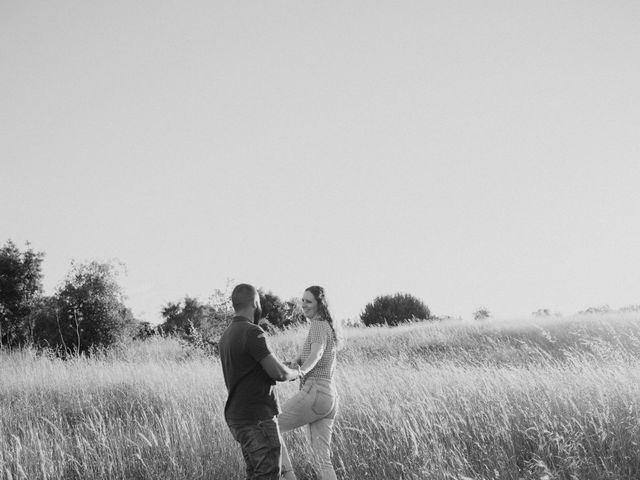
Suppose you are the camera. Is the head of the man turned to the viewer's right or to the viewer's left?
to the viewer's right

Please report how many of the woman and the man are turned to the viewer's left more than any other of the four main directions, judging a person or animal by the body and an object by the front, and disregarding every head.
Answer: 1

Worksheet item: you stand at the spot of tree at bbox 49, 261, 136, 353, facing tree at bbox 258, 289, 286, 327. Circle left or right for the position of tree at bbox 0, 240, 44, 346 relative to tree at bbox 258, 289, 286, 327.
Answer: left

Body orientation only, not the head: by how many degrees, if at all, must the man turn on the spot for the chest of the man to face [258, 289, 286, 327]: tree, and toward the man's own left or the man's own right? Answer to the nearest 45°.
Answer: approximately 45° to the man's own left

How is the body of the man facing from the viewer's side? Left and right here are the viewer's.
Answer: facing away from the viewer and to the right of the viewer

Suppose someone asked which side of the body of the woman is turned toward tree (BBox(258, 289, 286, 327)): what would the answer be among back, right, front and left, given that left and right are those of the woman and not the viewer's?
right

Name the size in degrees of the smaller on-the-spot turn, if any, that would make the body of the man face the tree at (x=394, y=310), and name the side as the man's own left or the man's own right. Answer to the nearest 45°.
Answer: approximately 45° to the man's own left

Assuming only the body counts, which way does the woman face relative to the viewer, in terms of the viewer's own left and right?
facing to the left of the viewer
